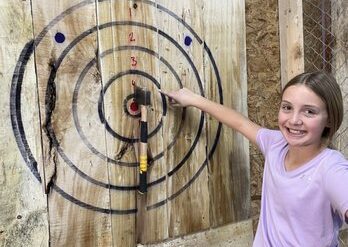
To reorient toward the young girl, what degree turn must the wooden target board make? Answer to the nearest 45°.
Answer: approximately 45° to its left

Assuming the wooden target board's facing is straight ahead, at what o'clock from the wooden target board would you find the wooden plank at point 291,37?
The wooden plank is roughly at 8 o'clock from the wooden target board.

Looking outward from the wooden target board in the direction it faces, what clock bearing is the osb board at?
The osb board is roughly at 8 o'clock from the wooden target board.

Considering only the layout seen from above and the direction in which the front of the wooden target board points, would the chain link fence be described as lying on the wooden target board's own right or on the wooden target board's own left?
on the wooden target board's own left

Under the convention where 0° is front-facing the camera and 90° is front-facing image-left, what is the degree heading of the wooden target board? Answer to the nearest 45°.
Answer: approximately 0°
